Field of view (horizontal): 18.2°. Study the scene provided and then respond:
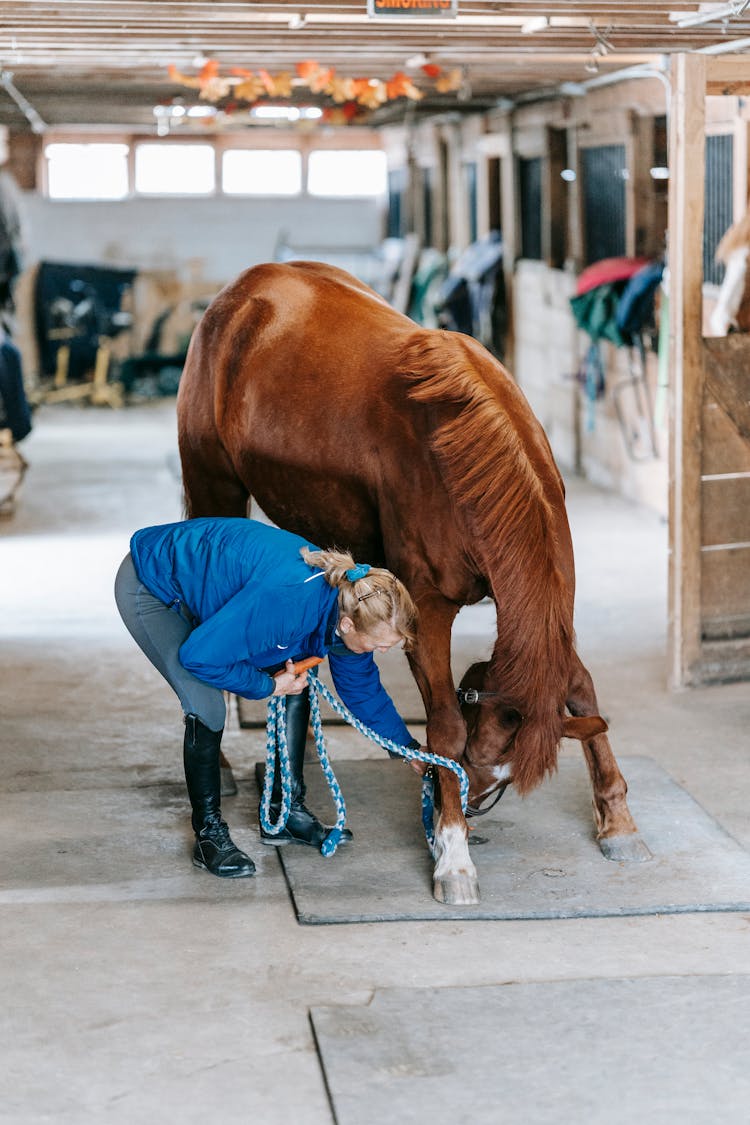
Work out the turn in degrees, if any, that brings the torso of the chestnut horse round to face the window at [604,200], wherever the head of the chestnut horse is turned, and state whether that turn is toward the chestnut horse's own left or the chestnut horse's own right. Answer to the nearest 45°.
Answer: approximately 135° to the chestnut horse's own left

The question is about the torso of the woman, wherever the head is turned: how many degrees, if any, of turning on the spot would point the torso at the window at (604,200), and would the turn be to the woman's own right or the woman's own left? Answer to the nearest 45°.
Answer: approximately 90° to the woman's own left

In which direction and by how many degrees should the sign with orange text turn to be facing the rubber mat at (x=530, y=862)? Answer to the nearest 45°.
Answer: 0° — it already faces it

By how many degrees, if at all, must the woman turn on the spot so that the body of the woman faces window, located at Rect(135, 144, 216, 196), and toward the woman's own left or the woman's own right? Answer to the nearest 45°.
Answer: approximately 90° to the woman's own left

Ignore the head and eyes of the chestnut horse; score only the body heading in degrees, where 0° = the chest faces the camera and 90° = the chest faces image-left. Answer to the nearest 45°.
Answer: approximately 315°

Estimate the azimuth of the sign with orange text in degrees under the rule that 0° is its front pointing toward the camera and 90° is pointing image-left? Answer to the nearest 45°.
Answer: approximately 0°

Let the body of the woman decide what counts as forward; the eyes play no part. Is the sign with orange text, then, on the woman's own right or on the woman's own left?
on the woman's own left

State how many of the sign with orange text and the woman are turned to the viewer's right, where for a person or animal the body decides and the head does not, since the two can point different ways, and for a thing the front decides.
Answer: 1

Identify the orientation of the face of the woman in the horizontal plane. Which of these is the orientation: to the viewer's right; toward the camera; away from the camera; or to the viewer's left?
to the viewer's right

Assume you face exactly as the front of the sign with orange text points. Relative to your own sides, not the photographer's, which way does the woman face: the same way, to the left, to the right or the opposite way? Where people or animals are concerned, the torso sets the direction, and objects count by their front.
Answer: to the left

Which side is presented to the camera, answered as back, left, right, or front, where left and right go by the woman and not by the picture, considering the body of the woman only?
right
